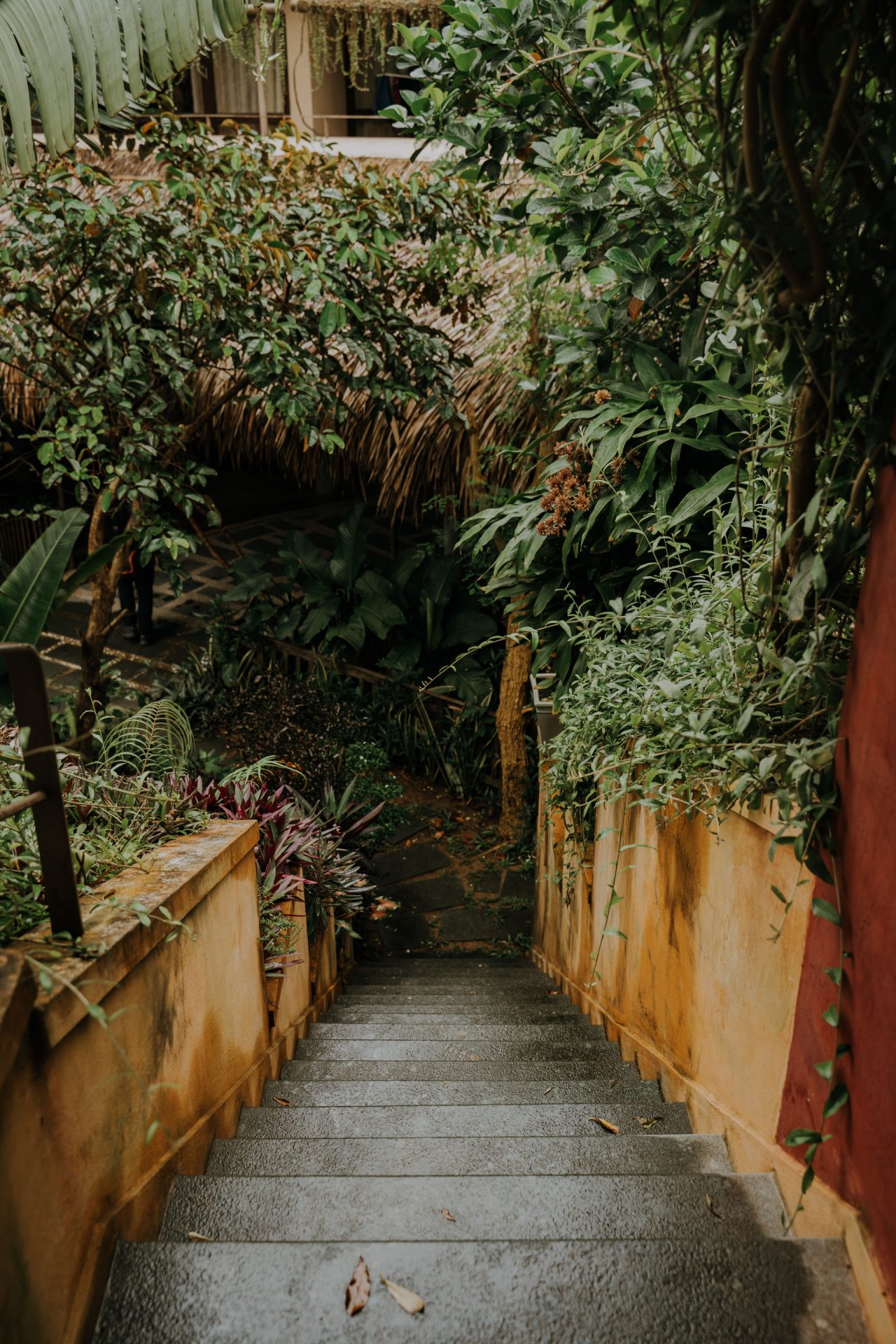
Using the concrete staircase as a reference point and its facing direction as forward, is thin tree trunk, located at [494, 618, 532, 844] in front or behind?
in front

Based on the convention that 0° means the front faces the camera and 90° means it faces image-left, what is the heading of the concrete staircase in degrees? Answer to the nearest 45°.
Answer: approximately 180°

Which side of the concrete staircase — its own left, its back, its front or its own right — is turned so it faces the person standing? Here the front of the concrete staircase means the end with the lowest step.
front

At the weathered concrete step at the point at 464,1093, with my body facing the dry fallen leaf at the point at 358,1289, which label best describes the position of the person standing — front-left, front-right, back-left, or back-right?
back-right

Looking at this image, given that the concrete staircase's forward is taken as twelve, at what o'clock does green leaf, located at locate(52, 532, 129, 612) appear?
The green leaf is roughly at 11 o'clock from the concrete staircase.
